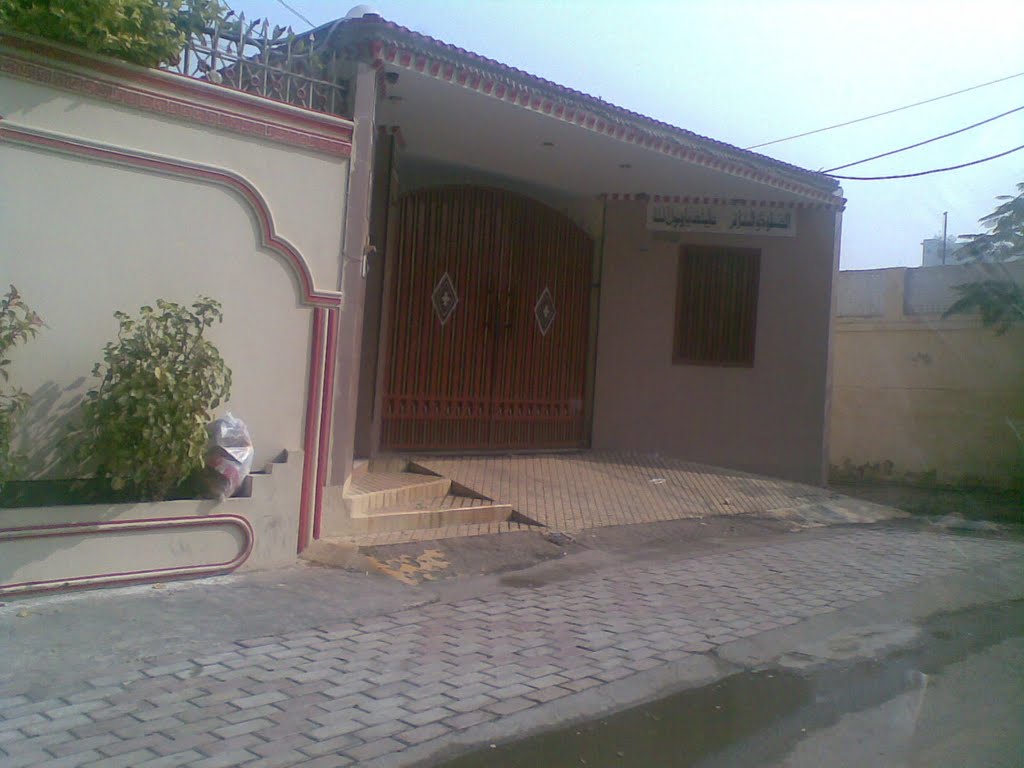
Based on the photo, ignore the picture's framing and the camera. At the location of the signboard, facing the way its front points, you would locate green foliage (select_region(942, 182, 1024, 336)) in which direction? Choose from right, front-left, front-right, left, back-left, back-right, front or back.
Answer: back-left

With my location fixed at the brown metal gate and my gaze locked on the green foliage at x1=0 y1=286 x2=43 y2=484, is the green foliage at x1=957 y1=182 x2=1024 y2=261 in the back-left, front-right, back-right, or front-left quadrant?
back-left

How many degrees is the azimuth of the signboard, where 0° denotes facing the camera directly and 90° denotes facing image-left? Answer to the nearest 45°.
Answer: approximately 0°

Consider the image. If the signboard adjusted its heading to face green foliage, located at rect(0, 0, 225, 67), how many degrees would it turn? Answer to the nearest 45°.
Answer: approximately 45° to its right

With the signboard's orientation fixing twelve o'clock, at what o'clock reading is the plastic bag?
The plastic bag is roughly at 1 o'clock from the signboard.

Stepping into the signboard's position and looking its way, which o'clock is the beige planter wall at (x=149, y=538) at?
The beige planter wall is roughly at 1 o'clock from the signboard.

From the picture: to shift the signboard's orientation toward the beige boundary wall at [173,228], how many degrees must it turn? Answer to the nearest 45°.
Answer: approximately 45° to its right

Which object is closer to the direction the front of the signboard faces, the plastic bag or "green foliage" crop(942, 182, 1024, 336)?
the plastic bag

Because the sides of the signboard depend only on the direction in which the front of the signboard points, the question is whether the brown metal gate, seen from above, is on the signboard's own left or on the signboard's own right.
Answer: on the signboard's own right

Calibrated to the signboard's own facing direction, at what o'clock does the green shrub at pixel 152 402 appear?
The green shrub is roughly at 1 o'clock from the signboard.
